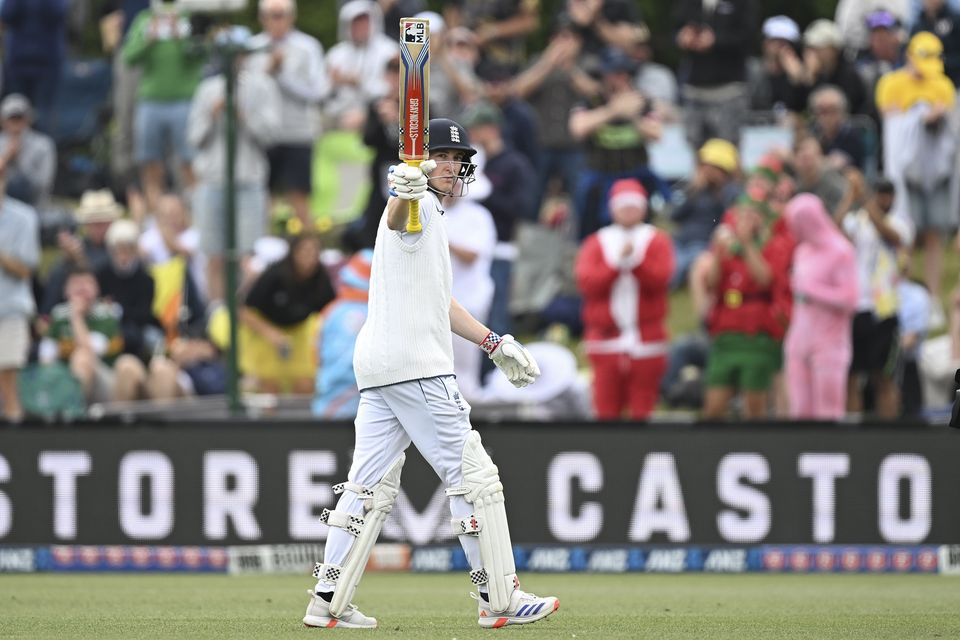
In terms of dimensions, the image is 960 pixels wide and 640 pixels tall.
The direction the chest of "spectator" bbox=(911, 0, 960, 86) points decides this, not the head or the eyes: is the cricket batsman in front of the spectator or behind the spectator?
in front

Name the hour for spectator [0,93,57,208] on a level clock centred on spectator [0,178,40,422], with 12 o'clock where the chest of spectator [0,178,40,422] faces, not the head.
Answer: spectator [0,93,57,208] is roughly at 6 o'clock from spectator [0,178,40,422].

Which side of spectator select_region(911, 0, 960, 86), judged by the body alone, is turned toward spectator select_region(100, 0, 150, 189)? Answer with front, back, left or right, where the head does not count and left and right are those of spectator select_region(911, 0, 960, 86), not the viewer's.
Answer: right

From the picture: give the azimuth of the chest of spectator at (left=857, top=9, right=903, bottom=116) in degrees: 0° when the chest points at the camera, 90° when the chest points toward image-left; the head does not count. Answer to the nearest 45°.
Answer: approximately 45°

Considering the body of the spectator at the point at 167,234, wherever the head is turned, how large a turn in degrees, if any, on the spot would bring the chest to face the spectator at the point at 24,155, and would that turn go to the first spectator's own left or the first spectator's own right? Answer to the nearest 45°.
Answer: approximately 135° to the first spectator's own right

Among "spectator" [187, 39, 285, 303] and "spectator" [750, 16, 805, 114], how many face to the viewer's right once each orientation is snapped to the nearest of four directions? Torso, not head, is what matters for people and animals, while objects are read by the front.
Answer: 0

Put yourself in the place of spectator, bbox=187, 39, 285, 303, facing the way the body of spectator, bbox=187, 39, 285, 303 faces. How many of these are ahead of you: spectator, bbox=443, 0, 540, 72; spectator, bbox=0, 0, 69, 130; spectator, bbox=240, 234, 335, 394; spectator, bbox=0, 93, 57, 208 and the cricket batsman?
2

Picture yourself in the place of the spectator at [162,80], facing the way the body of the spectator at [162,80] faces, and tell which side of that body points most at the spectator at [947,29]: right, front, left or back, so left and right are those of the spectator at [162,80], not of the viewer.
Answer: left

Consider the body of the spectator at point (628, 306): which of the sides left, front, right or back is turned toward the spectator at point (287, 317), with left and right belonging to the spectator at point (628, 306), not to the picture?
right
